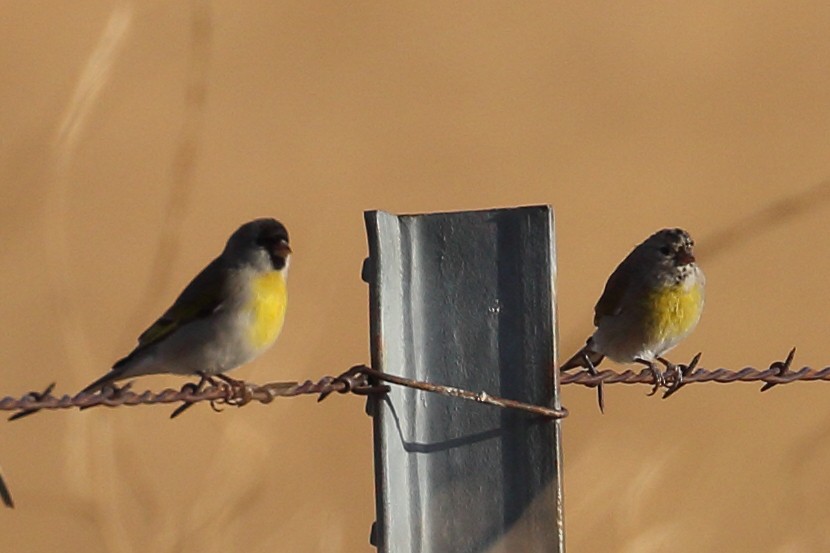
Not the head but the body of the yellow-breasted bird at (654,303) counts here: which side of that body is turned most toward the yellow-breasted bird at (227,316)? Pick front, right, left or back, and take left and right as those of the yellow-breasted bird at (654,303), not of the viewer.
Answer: right

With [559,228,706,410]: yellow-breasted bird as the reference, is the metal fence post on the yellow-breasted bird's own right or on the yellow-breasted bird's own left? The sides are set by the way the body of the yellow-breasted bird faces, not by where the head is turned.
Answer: on the yellow-breasted bird's own right

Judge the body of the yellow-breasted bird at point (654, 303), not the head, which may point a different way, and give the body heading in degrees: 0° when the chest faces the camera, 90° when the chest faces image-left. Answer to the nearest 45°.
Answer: approximately 315°
